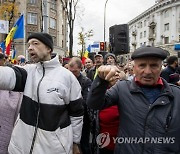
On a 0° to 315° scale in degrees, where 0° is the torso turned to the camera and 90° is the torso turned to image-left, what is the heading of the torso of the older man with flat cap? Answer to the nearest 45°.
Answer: approximately 0°

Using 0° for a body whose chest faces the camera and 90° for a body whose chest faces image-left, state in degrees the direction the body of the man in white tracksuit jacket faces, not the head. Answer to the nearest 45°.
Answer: approximately 45°

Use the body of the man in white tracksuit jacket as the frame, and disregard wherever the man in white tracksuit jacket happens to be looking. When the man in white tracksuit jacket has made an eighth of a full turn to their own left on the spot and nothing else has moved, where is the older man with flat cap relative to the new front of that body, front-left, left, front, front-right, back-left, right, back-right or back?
front-left

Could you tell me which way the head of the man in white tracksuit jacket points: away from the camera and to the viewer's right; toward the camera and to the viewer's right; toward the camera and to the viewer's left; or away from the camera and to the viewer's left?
toward the camera and to the viewer's left
